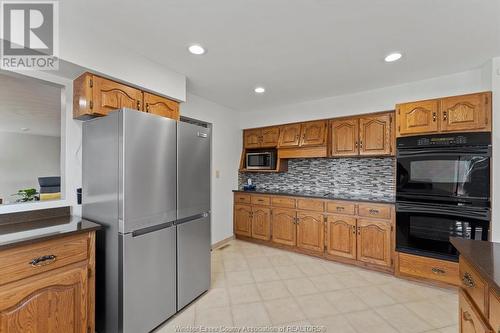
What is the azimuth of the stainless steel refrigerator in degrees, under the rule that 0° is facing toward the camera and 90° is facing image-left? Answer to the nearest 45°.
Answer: approximately 315°

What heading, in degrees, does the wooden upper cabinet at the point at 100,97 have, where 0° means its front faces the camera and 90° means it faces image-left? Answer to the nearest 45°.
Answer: approximately 315°

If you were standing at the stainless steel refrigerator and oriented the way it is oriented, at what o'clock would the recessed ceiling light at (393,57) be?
The recessed ceiling light is roughly at 11 o'clock from the stainless steel refrigerator.

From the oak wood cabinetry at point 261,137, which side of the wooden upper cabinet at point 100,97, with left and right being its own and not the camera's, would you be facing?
left
